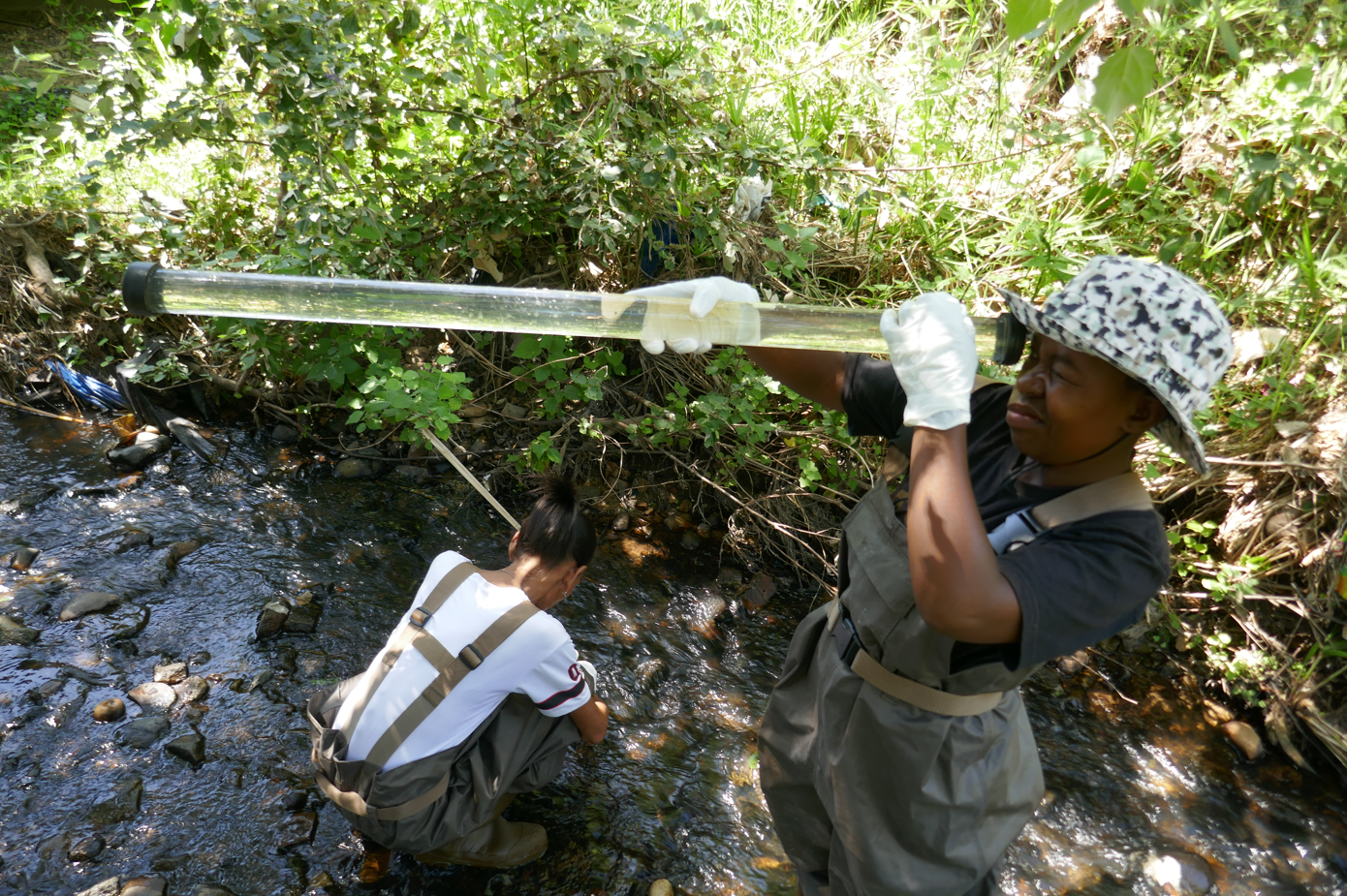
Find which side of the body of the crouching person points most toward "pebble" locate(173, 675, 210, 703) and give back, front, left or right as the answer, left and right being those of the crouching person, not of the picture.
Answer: left

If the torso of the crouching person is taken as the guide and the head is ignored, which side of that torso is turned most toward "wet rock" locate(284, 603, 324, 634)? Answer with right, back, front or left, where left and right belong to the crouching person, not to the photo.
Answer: left

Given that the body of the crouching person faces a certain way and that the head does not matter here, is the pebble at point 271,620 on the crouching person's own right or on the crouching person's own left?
on the crouching person's own left

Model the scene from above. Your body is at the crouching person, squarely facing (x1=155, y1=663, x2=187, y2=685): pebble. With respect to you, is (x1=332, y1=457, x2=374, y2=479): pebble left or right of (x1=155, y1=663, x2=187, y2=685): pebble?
right

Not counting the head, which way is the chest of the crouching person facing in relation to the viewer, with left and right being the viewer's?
facing away from the viewer and to the right of the viewer

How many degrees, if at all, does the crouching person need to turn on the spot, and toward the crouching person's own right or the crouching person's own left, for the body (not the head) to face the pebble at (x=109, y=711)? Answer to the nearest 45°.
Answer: approximately 90° to the crouching person's own left

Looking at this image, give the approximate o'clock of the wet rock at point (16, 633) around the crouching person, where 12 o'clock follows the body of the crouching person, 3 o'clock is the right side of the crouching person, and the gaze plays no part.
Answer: The wet rock is roughly at 9 o'clock from the crouching person.

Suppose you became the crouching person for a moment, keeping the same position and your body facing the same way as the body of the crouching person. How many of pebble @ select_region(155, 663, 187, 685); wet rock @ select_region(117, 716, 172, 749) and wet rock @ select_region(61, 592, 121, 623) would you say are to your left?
3

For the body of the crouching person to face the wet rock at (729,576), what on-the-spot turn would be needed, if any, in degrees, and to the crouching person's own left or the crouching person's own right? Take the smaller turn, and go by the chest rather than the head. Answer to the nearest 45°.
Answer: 0° — they already face it

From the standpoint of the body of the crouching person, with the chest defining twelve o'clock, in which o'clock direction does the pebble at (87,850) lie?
The pebble is roughly at 8 o'clock from the crouching person.

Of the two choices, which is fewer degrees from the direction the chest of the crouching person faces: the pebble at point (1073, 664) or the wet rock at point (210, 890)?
the pebble

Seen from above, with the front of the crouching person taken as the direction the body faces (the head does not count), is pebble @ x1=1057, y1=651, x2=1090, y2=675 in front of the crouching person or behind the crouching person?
in front
